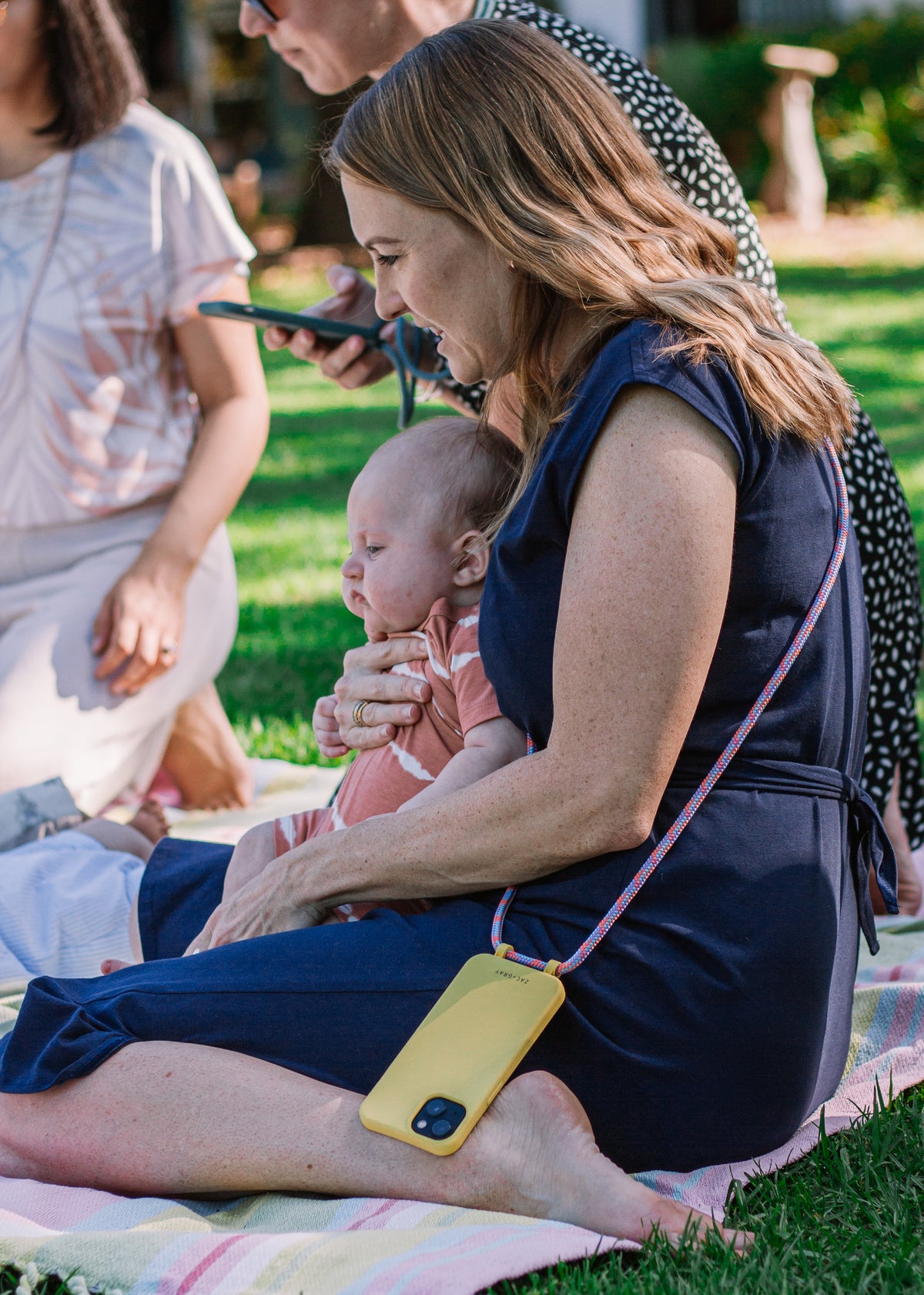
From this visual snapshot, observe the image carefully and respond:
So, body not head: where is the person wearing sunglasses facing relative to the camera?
to the viewer's left

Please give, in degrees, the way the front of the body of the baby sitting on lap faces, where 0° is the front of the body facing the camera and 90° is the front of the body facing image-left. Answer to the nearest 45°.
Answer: approximately 90°

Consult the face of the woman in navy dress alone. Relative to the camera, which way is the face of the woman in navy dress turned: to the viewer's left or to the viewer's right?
to the viewer's left

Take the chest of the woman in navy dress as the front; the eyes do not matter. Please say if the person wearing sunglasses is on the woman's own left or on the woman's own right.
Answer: on the woman's own right

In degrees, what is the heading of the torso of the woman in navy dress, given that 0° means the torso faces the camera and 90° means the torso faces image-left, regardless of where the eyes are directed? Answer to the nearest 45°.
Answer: approximately 90°

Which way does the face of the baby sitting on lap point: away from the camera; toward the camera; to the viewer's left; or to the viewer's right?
to the viewer's left

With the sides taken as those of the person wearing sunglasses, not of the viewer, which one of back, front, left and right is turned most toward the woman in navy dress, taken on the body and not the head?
left

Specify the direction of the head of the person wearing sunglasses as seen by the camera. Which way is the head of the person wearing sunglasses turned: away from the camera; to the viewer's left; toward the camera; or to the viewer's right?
to the viewer's left

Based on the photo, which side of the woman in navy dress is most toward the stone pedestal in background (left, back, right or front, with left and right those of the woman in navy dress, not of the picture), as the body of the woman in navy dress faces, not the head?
right
